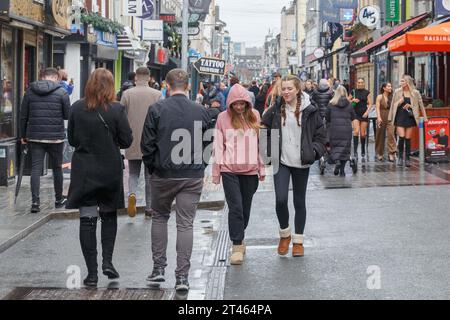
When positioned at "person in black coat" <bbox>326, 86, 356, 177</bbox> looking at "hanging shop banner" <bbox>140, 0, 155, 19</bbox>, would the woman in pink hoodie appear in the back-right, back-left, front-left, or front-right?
back-left

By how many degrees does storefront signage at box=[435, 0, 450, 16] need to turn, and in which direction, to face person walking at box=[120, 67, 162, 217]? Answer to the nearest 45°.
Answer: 0° — it already faces them

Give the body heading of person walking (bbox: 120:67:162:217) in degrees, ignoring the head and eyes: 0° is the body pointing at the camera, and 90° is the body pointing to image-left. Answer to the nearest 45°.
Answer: approximately 180°

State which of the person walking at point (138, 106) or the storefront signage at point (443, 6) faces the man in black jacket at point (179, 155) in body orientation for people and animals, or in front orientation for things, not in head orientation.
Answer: the storefront signage

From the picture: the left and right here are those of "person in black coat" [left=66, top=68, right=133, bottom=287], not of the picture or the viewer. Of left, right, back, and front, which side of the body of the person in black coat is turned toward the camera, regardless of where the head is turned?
back

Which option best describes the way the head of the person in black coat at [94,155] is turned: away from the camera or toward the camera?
away from the camera

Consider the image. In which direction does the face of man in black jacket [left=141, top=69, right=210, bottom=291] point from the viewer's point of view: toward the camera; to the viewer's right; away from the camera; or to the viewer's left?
away from the camera

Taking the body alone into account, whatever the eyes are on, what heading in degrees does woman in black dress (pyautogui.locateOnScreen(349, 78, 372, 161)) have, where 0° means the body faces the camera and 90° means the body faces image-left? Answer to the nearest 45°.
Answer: approximately 0°

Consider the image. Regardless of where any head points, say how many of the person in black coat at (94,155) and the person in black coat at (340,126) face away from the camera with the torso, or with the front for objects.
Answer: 2

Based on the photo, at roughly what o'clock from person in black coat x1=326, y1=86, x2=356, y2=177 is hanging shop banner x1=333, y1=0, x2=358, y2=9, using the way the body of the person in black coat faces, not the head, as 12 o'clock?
The hanging shop banner is roughly at 12 o'clock from the person in black coat.

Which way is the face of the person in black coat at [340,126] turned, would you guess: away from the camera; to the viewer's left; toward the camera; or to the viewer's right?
away from the camera

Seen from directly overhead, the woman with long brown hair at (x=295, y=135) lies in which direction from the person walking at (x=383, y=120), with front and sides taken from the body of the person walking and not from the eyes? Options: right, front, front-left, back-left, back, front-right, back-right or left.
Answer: front-right
